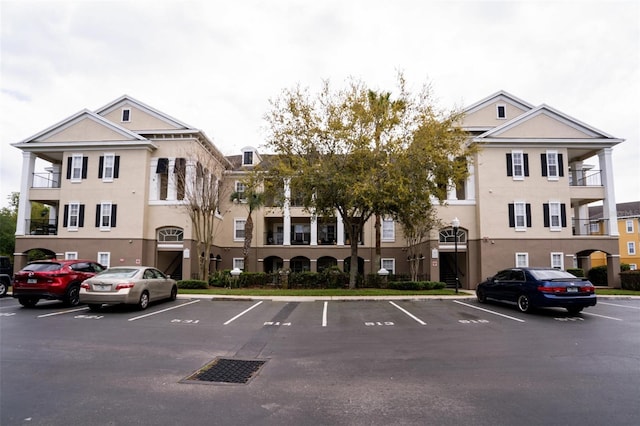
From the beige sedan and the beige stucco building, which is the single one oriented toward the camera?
the beige stucco building

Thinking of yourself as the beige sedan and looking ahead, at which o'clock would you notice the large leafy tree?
The large leafy tree is roughly at 1 o'clock from the beige sedan.

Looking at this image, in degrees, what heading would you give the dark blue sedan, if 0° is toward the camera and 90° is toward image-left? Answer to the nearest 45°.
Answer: approximately 135°

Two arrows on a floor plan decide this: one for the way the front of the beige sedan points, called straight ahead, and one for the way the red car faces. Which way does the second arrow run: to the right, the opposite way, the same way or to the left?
the same way

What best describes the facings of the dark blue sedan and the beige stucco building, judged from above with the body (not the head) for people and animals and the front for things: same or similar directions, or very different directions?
very different directions

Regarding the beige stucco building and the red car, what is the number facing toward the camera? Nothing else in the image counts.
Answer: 1

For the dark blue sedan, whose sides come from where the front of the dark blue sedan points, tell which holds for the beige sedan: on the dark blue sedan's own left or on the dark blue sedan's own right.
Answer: on the dark blue sedan's own left

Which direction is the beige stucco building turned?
toward the camera

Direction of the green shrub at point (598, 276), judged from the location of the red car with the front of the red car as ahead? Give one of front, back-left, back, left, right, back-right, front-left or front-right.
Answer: front-right

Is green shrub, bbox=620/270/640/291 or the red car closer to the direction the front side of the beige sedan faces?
the green shrub

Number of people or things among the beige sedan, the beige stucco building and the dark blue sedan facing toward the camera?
1

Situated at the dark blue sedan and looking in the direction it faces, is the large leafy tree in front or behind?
in front

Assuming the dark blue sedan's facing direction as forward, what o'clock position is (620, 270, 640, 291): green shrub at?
The green shrub is roughly at 2 o'clock from the dark blue sedan.

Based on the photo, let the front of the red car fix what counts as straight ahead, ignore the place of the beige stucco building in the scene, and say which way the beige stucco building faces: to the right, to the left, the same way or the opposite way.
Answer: the opposite way

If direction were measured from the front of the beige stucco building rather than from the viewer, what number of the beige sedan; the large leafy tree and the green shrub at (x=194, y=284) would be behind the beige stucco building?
0

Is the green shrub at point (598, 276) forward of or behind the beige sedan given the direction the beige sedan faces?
forward

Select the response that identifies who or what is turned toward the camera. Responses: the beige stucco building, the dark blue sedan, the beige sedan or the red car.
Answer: the beige stucco building

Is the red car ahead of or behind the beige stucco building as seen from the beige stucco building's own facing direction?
ahead
